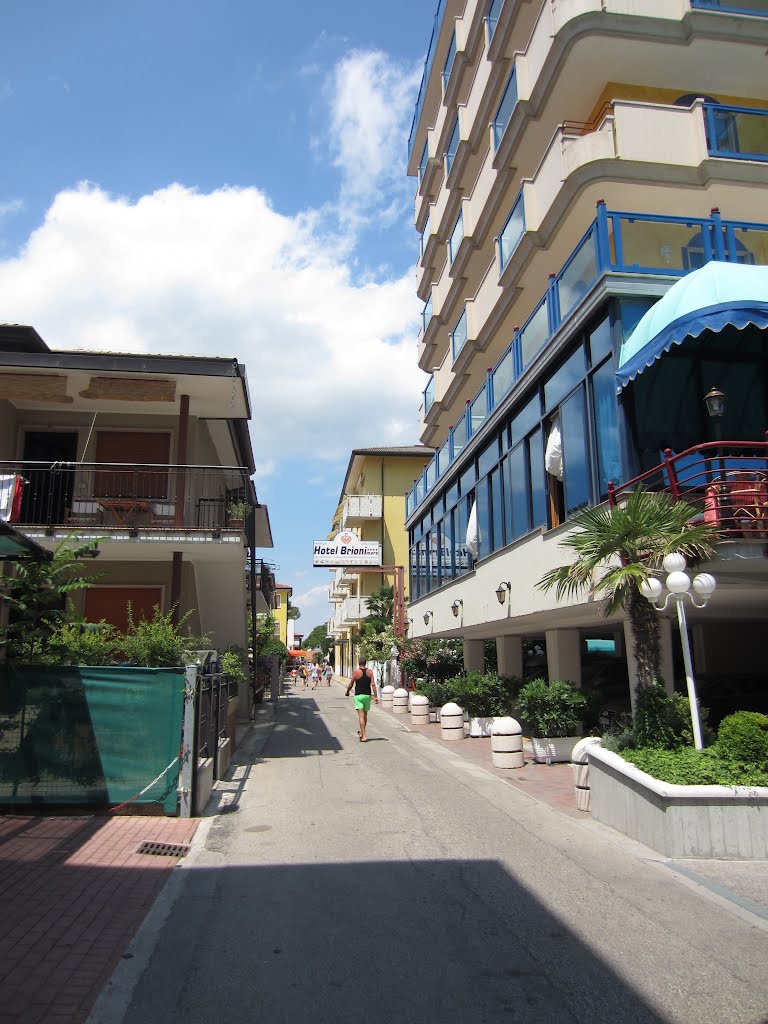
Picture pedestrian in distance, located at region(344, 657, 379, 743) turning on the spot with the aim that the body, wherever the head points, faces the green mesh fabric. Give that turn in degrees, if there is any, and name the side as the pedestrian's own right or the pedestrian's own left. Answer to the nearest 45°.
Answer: approximately 180°

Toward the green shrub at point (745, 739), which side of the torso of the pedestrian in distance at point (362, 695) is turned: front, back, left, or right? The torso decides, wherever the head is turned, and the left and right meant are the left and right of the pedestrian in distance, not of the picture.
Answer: back

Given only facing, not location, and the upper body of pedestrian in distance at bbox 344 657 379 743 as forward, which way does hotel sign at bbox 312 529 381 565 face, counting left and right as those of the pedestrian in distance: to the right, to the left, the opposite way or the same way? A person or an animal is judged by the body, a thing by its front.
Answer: the opposite way

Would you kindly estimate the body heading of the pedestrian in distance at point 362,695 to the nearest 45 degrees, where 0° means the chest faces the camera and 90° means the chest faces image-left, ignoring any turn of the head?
approximately 180°

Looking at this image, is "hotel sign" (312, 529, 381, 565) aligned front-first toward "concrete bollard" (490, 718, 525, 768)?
yes

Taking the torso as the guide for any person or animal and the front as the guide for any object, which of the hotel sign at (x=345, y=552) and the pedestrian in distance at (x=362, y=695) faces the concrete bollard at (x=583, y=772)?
the hotel sign

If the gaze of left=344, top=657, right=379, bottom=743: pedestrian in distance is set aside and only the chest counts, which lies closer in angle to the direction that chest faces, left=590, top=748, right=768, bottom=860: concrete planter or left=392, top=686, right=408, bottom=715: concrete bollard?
the concrete bollard

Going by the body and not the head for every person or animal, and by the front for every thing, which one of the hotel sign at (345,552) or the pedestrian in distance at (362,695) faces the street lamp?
the hotel sign

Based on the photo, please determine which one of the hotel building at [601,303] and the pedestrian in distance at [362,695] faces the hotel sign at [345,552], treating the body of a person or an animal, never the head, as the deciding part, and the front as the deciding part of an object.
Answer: the pedestrian in distance

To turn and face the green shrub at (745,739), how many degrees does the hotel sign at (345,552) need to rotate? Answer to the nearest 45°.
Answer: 0° — it already faces it

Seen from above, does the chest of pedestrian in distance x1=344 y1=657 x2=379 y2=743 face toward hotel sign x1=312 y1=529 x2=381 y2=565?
yes

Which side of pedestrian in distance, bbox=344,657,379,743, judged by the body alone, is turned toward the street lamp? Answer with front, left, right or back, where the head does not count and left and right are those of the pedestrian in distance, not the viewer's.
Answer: back

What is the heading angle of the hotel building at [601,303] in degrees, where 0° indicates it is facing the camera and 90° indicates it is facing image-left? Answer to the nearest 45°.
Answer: approximately 45°
